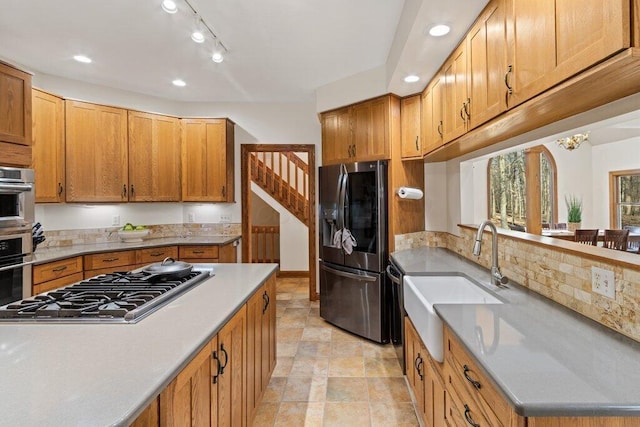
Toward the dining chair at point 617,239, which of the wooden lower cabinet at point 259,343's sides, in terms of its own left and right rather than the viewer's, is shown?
front

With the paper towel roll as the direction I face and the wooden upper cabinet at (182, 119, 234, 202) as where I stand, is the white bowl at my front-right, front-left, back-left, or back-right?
back-right

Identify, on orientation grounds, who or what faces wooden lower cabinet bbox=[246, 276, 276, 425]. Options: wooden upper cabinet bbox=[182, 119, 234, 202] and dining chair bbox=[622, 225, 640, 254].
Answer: the wooden upper cabinet

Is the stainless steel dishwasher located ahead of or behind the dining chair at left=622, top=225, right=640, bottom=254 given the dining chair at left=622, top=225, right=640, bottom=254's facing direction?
behind

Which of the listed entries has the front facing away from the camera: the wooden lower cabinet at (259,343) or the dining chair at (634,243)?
the dining chair

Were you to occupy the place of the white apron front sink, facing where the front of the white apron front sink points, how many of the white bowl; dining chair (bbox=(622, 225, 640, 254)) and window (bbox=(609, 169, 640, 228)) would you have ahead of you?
1

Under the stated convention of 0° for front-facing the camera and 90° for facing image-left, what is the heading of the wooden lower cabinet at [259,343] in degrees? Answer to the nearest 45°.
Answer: approximately 270°

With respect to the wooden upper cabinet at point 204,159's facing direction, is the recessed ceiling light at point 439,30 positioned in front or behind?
in front

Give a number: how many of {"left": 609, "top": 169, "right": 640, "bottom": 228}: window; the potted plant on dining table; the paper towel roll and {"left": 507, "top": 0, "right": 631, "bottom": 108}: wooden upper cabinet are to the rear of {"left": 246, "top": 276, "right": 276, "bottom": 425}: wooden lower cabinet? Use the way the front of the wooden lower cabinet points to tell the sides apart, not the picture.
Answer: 0

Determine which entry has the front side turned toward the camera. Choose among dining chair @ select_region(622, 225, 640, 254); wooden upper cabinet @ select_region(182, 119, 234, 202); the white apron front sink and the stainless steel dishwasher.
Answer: the wooden upper cabinet

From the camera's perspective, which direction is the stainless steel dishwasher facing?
to the viewer's left

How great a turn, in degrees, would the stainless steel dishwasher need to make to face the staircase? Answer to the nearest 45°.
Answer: approximately 45° to its right

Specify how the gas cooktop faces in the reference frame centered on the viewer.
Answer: facing the viewer and to the right of the viewer

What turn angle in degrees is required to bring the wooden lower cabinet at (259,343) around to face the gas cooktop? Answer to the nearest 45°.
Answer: approximately 135° to its right

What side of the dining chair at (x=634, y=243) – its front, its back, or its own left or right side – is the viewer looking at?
back

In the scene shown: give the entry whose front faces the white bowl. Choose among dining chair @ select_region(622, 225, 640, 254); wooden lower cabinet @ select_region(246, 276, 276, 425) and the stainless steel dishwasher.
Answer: the stainless steel dishwasher

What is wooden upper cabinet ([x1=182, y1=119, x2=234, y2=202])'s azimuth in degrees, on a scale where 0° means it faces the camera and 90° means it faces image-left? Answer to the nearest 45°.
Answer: approximately 0°

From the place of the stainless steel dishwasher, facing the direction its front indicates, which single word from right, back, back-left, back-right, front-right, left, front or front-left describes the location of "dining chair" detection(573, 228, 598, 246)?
back-right

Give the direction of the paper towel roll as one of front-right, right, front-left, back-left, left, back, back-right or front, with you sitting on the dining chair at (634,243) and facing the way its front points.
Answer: back-left

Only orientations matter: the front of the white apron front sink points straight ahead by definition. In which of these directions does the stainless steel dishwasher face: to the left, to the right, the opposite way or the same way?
the same way

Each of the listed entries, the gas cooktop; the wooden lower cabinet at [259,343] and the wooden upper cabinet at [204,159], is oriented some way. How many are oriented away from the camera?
0
